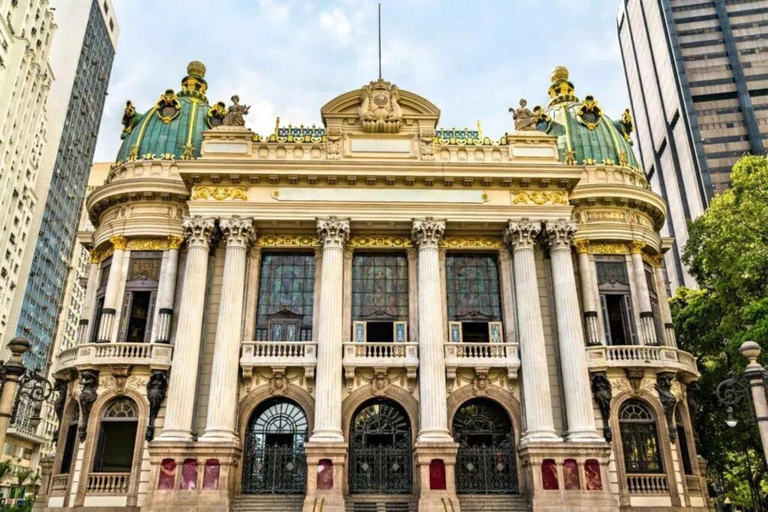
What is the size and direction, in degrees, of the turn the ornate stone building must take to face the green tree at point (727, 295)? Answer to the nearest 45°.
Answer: approximately 90° to its left

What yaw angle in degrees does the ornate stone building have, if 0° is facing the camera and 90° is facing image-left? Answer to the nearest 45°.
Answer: approximately 0°
